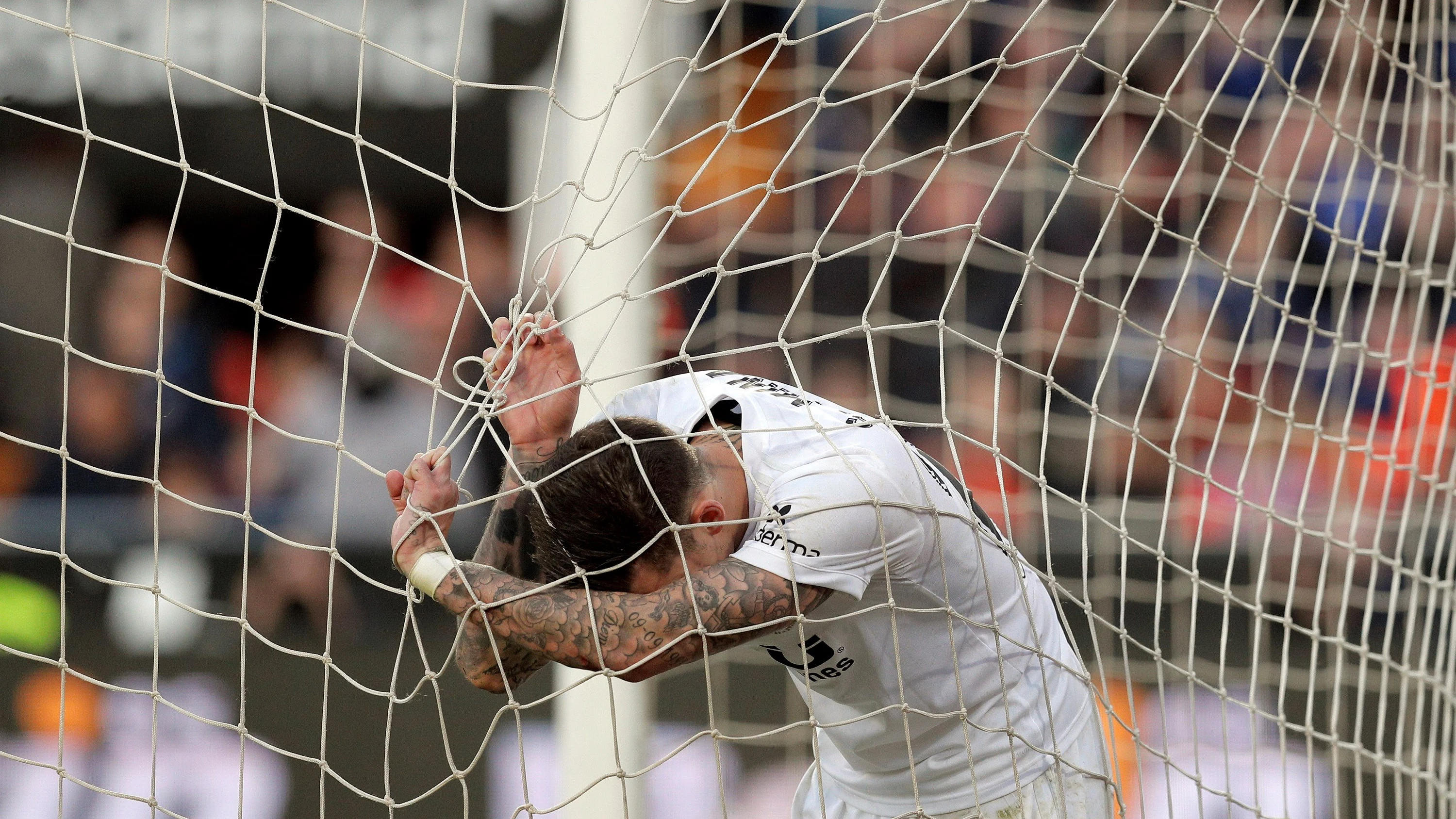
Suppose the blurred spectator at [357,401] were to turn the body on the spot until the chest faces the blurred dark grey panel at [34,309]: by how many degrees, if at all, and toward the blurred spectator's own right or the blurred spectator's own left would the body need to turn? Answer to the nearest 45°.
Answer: approximately 135° to the blurred spectator's own right

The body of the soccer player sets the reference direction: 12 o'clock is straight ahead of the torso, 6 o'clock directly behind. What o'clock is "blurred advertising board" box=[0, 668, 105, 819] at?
The blurred advertising board is roughly at 3 o'clock from the soccer player.

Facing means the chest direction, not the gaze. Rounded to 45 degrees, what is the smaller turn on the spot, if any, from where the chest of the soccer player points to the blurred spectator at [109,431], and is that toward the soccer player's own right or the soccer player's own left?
approximately 90° to the soccer player's own right

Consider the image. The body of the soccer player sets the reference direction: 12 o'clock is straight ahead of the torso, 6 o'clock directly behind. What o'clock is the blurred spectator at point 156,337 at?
The blurred spectator is roughly at 3 o'clock from the soccer player.

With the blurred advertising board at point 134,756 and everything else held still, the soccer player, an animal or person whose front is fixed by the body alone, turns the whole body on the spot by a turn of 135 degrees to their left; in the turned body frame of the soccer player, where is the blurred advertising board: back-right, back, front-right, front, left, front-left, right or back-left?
back-left

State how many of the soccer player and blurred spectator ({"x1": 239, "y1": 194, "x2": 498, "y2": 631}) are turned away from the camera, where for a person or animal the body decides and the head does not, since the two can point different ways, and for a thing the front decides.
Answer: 0

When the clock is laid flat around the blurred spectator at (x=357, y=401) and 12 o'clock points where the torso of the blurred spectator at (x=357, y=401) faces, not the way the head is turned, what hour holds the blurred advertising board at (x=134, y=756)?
the blurred advertising board at (x=134, y=756) is roughly at 1 o'clock from the blurred spectator at (x=357, y=401).

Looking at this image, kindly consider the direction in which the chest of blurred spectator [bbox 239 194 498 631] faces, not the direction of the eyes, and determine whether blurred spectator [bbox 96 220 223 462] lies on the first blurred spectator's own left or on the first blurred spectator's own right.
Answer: on the first blurred spectator's own right

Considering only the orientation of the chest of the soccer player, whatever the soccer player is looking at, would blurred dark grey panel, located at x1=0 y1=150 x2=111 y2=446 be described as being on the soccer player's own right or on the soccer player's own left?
on the soccer player's own right

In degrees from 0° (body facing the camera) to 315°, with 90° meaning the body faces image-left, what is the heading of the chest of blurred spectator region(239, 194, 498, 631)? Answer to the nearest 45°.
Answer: approximately 0°
